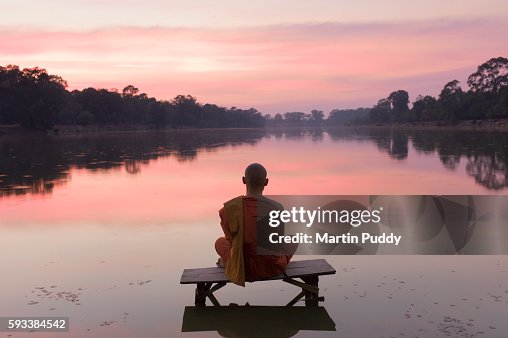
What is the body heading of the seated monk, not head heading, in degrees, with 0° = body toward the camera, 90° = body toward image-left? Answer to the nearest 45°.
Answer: approximately 180°
